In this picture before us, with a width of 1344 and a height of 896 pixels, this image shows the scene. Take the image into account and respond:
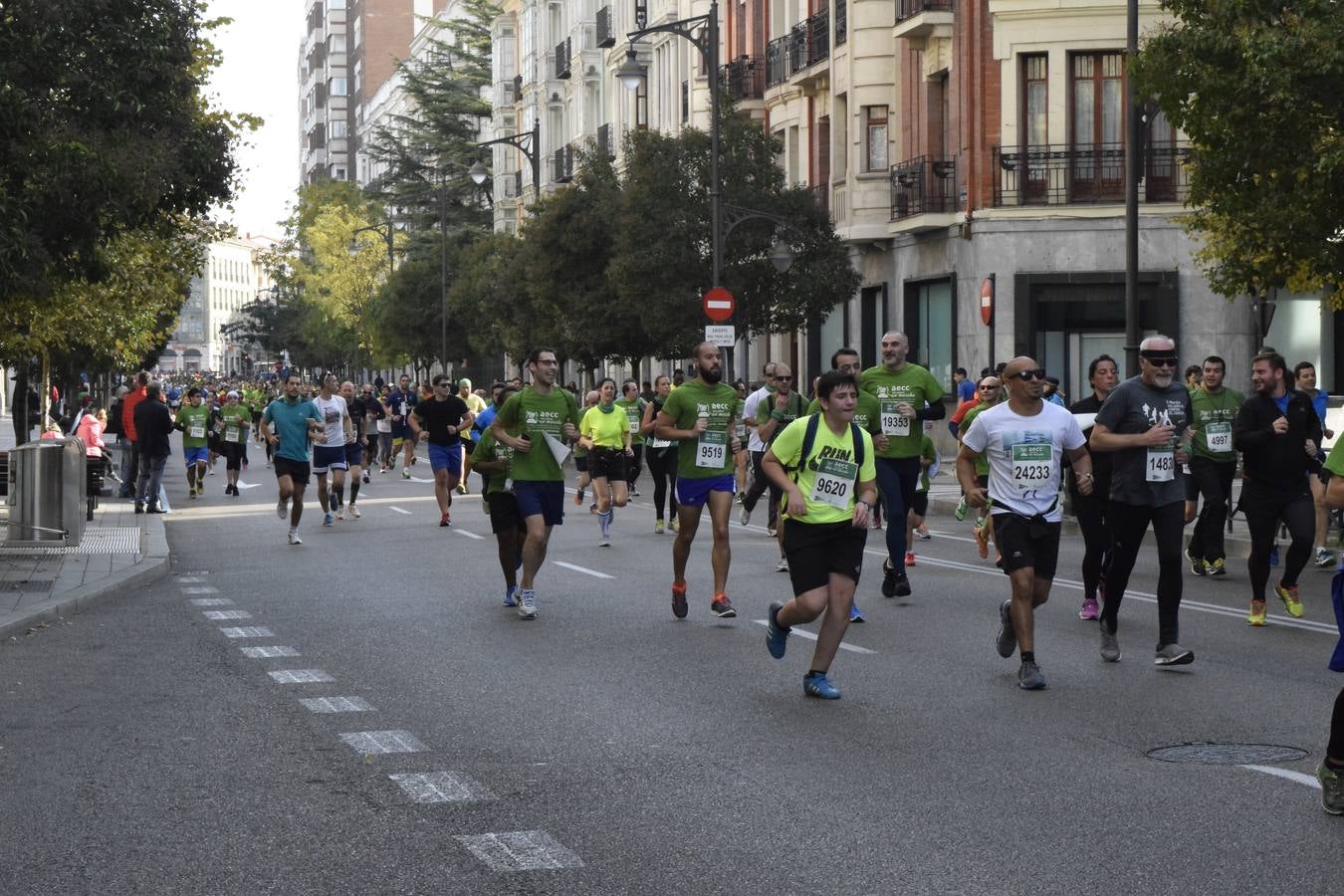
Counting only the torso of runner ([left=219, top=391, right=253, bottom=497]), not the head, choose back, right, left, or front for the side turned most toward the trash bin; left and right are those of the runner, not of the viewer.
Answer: front

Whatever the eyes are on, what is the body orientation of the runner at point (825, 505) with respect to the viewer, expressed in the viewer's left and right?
facing the viewer and to the right of the viewer

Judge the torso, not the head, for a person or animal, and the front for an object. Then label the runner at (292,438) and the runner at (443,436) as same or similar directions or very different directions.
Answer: same or similar directions

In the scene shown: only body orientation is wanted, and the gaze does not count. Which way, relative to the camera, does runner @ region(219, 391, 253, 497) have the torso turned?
toward the camera

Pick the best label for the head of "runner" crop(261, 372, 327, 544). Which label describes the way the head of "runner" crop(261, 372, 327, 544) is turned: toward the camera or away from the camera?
toward the camera

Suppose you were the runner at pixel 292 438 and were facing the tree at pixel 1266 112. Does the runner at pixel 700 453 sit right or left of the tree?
right

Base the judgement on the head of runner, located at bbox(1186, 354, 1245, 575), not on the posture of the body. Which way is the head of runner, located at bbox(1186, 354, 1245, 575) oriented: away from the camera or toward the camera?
toward the camera

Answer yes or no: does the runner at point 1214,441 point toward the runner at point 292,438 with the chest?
no

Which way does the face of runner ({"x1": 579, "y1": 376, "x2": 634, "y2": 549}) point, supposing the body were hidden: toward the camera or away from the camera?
toward the camera

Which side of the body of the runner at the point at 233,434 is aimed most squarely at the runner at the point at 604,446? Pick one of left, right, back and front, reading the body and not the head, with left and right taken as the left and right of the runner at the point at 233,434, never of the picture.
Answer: front

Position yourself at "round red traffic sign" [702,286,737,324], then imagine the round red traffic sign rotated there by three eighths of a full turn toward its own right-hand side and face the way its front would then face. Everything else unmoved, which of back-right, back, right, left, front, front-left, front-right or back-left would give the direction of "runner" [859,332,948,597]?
back-left

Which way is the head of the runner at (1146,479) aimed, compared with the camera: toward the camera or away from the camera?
toward the camera

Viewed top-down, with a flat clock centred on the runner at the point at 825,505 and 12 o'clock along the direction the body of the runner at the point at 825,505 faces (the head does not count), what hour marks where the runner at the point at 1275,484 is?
the runner at the point at 1275,484 is roughly at 9 o'clock from the runner at the point at 825,505.

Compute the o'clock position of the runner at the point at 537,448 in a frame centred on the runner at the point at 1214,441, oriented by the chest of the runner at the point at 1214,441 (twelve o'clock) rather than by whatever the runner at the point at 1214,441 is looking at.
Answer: the runner at the point at 537,448 is roughly at 2 o'clock from the runner at the point at 1214,441.

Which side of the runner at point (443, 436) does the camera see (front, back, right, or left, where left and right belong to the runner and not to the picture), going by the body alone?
front

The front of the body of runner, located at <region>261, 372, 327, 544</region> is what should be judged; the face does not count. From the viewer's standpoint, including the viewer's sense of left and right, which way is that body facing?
facing the viewer

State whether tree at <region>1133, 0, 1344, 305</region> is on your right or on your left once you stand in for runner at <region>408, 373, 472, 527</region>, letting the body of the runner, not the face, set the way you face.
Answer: on your left

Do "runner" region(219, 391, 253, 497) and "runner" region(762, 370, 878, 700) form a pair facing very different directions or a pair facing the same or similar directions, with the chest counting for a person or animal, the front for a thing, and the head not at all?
same or similar directions
